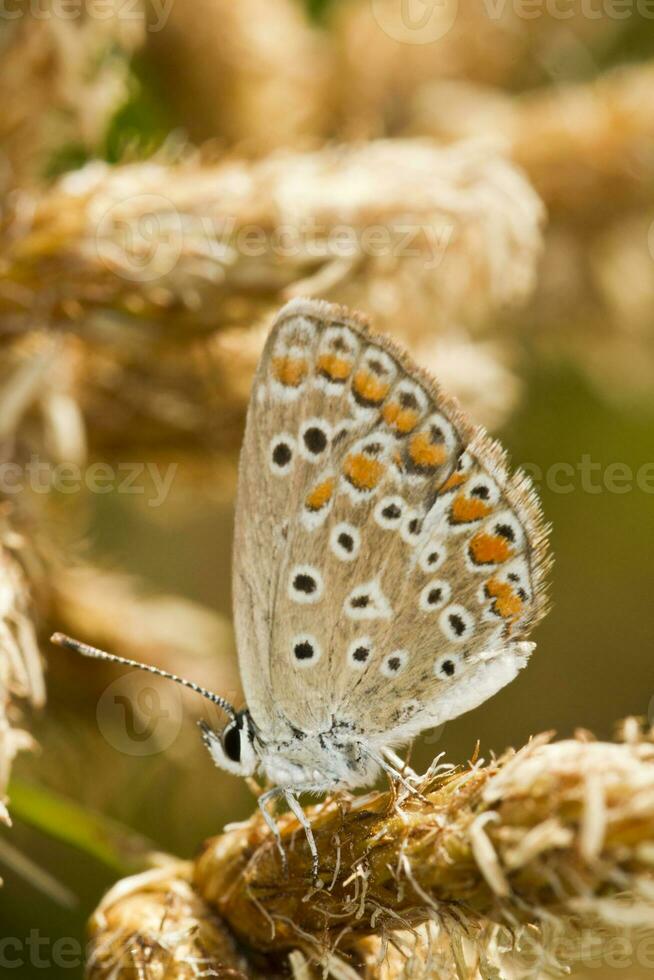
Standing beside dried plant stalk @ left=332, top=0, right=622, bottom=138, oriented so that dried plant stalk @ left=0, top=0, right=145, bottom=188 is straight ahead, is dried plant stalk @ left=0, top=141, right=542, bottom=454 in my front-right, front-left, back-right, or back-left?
front-left

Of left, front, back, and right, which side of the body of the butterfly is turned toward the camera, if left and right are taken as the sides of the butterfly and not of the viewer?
left
